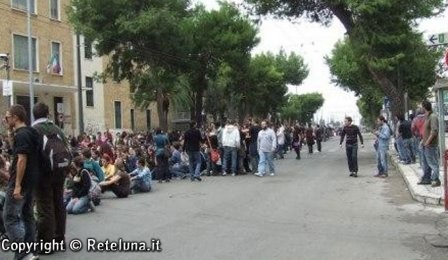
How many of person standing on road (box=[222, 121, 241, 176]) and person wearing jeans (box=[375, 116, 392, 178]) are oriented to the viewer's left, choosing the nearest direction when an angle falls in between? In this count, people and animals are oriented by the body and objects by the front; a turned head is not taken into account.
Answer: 1

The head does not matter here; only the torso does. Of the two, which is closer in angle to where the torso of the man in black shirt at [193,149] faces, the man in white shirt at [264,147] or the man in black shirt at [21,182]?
the man in white shirt

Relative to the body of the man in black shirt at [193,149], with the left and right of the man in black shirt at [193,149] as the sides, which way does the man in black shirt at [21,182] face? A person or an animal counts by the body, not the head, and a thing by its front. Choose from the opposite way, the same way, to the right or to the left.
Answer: to the left

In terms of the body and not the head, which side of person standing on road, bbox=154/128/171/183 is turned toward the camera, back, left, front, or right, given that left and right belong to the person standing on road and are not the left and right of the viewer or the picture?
back

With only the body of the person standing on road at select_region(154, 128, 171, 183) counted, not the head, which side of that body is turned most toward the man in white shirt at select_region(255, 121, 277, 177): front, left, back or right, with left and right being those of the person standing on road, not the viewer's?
right

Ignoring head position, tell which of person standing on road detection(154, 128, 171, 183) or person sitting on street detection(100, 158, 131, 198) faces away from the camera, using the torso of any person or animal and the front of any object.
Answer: the person standing on road
